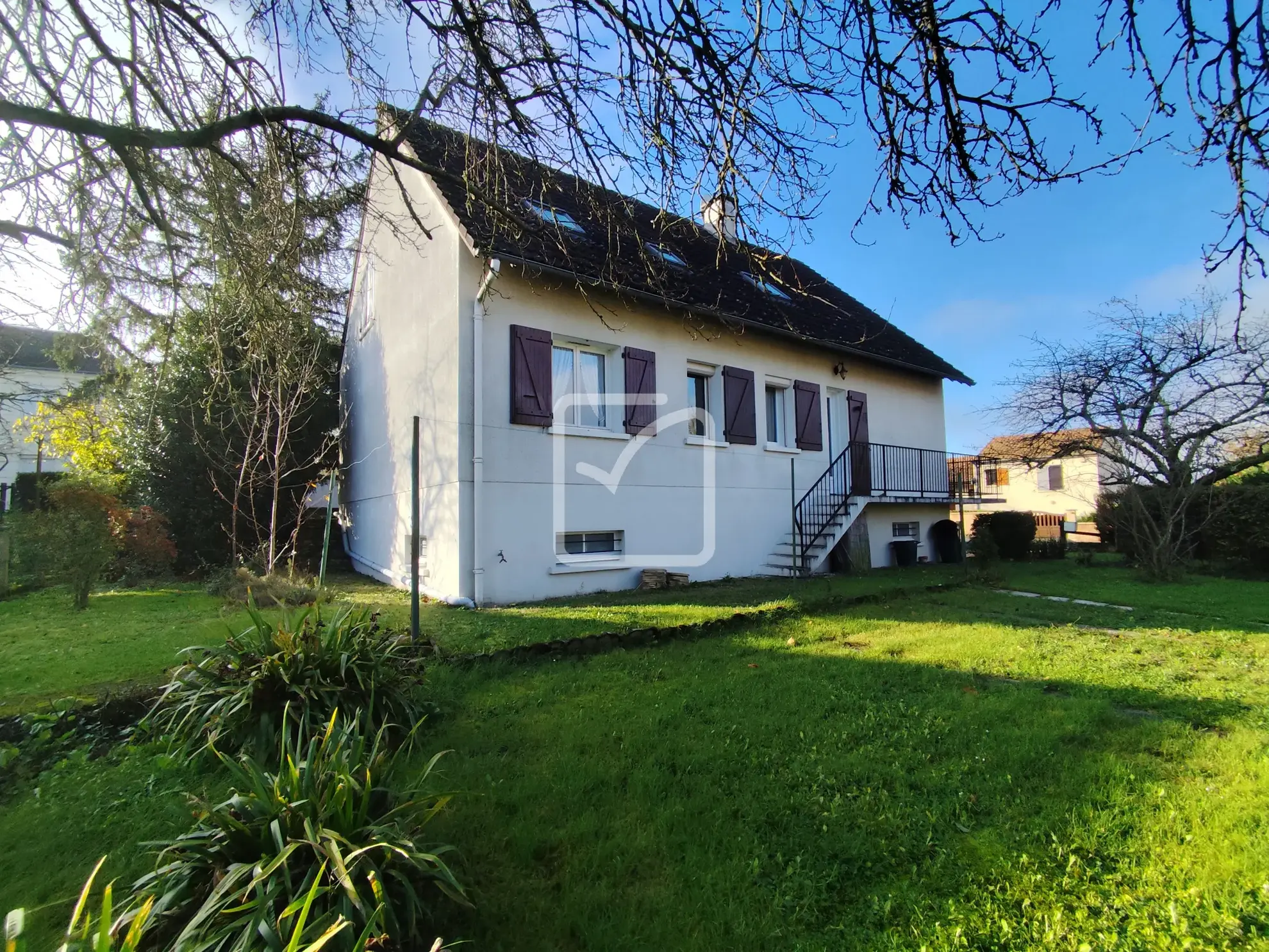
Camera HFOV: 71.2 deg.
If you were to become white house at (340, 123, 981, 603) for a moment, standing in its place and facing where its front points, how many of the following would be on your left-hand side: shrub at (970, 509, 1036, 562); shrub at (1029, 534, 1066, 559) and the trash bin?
3

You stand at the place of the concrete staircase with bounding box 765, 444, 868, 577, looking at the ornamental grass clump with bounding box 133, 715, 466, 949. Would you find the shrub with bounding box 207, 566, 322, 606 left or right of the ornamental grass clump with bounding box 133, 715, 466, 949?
right

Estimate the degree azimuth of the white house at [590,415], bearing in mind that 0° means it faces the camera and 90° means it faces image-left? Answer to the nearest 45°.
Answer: approximately 315°

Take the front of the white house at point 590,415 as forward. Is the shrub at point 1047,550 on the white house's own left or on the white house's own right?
on the white house's own left

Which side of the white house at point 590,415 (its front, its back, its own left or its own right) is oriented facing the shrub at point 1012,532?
left

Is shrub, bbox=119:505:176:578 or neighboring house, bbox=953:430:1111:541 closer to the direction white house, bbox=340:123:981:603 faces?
the neighboring house

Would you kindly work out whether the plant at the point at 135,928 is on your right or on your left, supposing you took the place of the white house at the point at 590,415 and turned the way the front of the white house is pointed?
on your right

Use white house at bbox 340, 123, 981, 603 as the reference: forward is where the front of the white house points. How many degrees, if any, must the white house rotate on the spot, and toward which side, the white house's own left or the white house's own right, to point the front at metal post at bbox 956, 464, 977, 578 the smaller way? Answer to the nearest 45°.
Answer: approximately 90° to the white house's own left

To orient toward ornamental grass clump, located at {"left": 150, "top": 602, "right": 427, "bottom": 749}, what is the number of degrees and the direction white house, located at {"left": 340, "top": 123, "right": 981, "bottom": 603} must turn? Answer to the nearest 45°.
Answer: approximately 45° to its right

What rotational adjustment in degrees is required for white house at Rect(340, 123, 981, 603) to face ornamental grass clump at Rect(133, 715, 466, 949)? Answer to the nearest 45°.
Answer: approximately 45° to its right

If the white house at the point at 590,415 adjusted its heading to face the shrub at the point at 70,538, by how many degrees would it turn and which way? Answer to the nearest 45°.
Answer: approximately 135° to its right

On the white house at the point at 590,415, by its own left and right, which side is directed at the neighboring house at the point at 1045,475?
left
